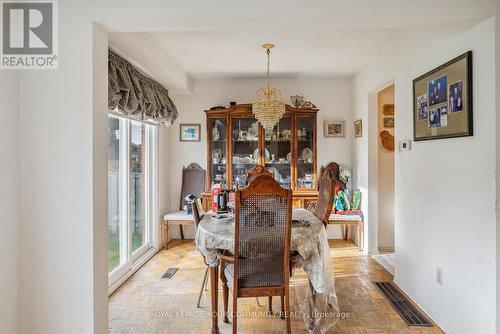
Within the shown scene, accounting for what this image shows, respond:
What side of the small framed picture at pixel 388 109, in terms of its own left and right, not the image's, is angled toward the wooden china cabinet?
right

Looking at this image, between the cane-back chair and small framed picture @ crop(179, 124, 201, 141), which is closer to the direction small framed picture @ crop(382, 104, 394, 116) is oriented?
the cane-back chair

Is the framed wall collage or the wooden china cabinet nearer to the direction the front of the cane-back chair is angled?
the wooden china cabinet

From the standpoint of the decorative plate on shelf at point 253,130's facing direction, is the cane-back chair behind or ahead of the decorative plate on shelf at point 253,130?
ahead

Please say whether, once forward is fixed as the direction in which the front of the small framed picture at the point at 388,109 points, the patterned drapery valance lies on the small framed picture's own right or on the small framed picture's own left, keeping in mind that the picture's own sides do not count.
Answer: on the small framed picture's own right

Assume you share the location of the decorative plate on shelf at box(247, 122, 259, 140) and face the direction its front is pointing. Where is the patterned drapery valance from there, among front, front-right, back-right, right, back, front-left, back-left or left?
front-right

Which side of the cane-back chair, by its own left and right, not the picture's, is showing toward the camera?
back

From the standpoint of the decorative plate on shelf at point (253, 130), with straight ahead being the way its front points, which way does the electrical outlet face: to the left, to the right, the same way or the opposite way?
to the right

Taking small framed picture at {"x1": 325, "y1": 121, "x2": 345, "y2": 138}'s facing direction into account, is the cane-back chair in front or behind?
in front

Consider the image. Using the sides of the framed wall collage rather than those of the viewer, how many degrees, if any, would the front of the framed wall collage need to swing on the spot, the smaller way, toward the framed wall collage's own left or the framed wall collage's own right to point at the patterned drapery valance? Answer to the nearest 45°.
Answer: approximately 45° to the framed wall collage's own right
